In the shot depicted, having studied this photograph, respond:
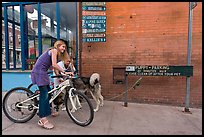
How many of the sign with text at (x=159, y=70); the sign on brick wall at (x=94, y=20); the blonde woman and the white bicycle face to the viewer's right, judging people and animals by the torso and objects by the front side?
2

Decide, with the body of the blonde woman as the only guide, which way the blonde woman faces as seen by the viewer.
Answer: to the viewer's right

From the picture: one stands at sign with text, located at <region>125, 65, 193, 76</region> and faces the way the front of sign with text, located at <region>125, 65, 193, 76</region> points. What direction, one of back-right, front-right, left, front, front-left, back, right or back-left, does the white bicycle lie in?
front-right

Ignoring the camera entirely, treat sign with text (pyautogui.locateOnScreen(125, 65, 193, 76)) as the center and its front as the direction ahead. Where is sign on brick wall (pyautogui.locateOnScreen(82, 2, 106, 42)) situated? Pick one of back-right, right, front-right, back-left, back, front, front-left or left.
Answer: right

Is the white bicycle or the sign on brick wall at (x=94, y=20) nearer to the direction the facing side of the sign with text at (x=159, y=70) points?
the white bicycle

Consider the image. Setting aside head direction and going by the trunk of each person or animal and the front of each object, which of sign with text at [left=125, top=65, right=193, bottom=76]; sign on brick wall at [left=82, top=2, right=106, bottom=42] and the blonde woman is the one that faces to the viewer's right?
the blonde woman

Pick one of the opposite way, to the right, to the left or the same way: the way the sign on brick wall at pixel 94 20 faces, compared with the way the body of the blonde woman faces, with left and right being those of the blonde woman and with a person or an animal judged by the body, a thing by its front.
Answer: to the right

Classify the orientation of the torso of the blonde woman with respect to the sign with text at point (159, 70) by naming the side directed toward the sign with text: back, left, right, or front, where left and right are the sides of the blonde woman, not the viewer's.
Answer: front

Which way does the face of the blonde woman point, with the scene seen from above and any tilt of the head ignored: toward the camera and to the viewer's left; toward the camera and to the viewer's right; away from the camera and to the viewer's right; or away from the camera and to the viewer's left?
toward the camera and to the viewer's right

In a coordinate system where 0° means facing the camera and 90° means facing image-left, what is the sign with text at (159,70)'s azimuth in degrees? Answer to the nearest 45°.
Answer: approximately 0°

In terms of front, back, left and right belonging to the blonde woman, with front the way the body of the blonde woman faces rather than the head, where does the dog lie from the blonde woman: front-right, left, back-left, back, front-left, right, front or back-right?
front-left
